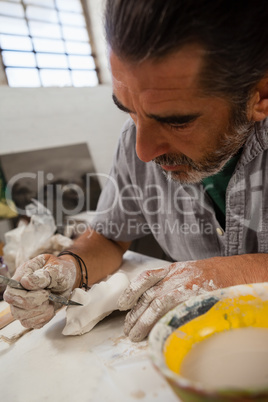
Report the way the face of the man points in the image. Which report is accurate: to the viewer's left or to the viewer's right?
to the viewer's left

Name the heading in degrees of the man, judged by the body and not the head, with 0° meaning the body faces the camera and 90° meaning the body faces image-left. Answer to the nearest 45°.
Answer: approximately 45°
